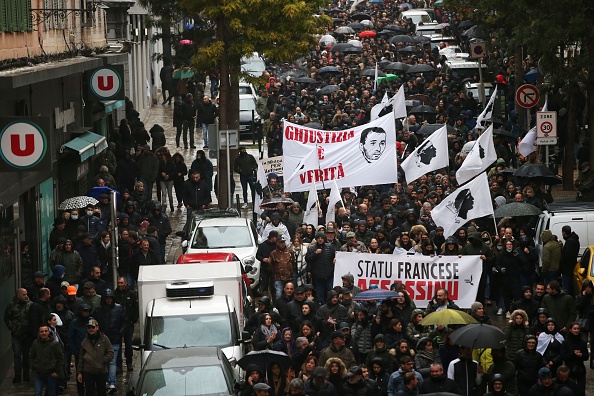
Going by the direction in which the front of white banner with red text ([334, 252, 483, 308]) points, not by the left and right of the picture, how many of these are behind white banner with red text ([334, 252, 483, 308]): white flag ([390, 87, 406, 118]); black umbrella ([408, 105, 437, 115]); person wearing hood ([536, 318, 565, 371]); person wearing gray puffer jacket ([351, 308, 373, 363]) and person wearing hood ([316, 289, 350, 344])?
2

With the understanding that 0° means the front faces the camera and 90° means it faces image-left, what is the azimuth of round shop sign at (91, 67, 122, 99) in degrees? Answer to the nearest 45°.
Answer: approximately 0°

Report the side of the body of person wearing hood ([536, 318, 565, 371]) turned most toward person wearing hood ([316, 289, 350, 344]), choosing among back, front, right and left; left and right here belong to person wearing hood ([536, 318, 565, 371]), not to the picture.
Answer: right

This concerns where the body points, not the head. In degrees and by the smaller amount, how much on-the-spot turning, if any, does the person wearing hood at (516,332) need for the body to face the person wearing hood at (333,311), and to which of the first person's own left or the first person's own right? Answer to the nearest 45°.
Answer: approximately 90° to the first person's own right
